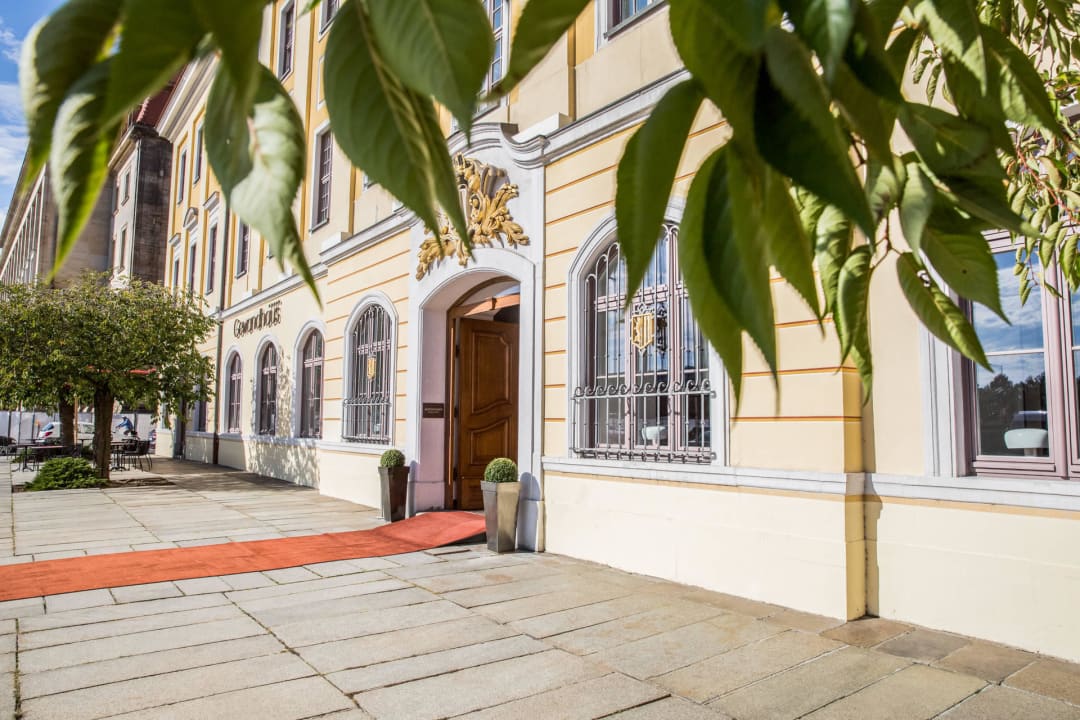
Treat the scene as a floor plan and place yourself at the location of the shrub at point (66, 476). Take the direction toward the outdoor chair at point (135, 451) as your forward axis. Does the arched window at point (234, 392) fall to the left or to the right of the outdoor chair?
right

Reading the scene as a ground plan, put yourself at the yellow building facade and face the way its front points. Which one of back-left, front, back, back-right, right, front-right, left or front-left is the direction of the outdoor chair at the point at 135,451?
right

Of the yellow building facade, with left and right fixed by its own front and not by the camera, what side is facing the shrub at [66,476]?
right

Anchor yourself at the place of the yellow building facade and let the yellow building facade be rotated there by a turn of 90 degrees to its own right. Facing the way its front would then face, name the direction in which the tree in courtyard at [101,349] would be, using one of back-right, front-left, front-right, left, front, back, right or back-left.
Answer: front

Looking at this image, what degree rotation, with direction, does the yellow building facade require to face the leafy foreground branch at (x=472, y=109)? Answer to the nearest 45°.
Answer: approximately 45° to its left

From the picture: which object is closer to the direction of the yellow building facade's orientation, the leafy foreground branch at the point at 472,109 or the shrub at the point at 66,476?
the leafy foreground branch

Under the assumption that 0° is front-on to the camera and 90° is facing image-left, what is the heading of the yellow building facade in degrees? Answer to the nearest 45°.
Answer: approximately 45°
